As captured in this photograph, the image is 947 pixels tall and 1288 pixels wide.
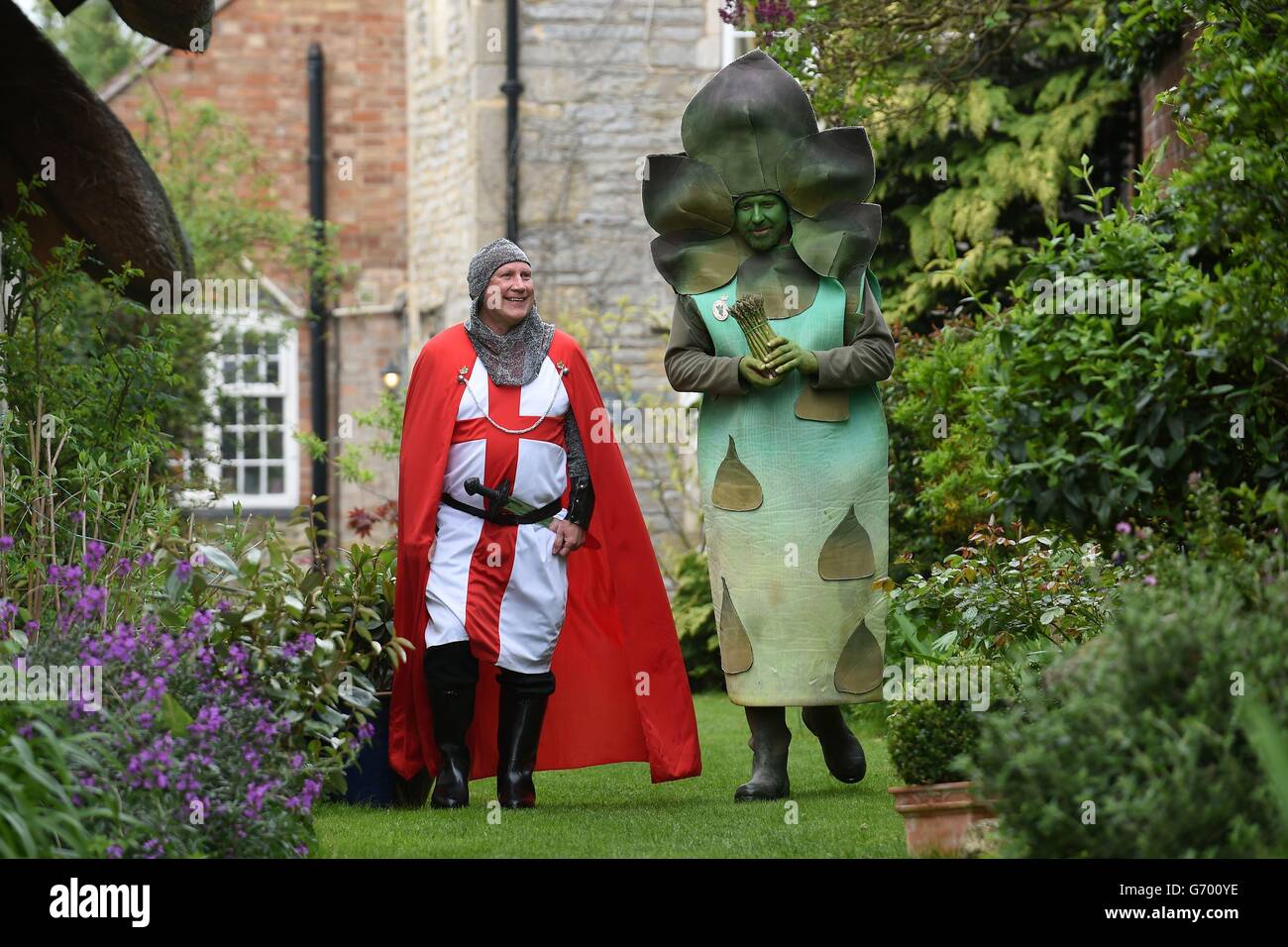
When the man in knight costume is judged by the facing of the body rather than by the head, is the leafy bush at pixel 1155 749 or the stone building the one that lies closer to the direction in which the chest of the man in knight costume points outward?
the leafy bush

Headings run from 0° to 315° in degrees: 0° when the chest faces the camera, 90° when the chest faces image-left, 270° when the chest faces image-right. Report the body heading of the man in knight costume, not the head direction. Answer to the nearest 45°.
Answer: approximately 0°

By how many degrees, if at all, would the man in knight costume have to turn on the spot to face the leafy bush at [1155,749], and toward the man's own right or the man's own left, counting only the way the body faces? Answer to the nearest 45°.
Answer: approximately 45° to the man's own left

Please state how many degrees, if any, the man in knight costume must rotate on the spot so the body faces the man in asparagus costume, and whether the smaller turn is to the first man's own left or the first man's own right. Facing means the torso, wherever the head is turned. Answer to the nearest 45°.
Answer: approximately 90° to the first man's own left

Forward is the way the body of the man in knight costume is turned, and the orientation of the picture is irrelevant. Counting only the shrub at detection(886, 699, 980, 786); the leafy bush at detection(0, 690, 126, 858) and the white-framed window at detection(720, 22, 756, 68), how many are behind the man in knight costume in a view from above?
1

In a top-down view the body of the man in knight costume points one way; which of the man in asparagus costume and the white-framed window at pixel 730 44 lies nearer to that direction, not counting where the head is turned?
the man in asparagus costume

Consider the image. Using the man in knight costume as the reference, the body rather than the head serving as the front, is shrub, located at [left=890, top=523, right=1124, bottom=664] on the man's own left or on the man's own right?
on the man's own left

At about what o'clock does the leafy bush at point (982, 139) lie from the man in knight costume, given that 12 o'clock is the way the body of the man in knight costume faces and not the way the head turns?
The leafy bush is roughly at 7 o'clock from the man in knight costume.

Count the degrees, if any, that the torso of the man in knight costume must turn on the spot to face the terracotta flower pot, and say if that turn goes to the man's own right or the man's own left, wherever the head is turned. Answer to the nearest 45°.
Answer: approximately 45° to the man's own left

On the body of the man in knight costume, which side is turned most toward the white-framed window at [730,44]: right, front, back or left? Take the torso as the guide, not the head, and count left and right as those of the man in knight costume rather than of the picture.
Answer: back

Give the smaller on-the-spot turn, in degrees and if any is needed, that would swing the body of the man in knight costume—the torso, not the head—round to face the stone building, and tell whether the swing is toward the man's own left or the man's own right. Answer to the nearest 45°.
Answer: approximately 180°

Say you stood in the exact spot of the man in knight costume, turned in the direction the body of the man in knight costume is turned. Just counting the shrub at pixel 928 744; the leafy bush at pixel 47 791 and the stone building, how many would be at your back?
1

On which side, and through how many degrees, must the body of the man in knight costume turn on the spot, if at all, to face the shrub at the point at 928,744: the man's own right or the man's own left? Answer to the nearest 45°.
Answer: approximately 45° to the man's own left
